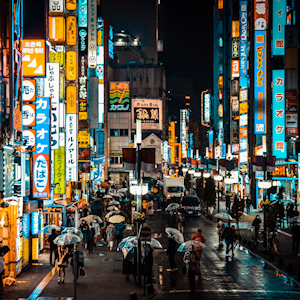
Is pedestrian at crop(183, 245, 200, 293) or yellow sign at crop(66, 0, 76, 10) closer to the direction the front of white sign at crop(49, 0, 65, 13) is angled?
the pedestrian

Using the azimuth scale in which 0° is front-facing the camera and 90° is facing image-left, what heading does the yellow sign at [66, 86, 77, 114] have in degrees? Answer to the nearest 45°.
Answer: approximately 0°

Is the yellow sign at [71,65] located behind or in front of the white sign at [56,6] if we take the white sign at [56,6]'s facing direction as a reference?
behind

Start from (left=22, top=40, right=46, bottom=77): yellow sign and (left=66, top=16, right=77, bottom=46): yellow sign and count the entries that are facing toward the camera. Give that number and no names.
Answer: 2

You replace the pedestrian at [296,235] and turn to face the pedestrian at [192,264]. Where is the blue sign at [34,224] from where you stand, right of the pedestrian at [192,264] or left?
right

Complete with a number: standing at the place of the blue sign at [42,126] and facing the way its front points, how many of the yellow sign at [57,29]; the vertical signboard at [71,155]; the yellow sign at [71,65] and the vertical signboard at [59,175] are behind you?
4
